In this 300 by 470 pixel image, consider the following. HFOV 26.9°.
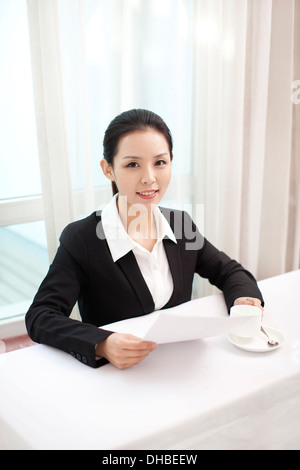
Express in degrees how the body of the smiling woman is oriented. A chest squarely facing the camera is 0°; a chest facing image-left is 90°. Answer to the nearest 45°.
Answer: approximately 315°
